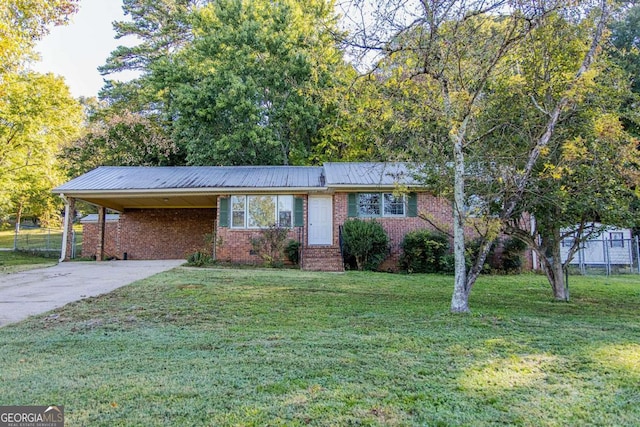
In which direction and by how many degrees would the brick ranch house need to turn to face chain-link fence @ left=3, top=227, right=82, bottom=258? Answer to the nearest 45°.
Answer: approximately 135° to its right

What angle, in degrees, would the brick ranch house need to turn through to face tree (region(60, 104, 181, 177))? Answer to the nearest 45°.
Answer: approximately 135° to its right

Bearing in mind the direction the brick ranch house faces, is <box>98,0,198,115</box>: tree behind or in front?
behind

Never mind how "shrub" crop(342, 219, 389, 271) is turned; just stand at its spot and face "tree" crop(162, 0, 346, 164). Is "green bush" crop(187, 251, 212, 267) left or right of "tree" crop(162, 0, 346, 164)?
left

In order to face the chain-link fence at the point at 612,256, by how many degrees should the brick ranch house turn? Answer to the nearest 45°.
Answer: approximately 90° to its left

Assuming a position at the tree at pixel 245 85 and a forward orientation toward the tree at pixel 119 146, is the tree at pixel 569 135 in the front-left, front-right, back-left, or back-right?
back-left

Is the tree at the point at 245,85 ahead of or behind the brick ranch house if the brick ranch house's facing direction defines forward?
behind

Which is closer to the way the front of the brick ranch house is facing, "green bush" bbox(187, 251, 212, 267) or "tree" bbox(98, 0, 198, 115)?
the green bush

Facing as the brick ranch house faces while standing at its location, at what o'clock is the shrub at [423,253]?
The shrub is roughly at 10 o'clock from the brick ranch house.

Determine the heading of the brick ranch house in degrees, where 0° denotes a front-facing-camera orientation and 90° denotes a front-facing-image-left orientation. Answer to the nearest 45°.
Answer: approximately 0°
